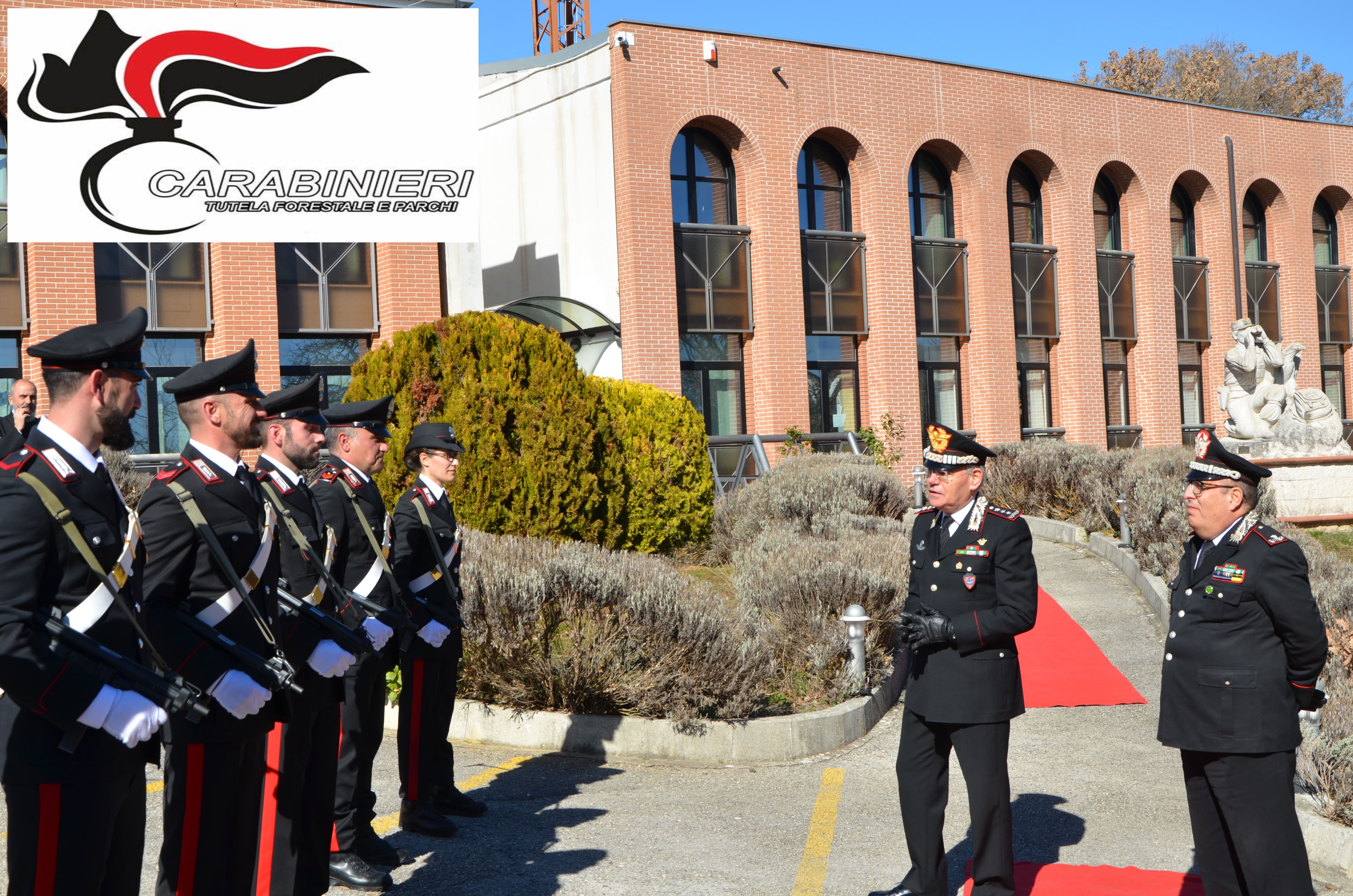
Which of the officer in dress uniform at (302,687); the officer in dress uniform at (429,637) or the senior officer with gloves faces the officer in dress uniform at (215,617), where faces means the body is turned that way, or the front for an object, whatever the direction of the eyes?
the senior officer with gloves

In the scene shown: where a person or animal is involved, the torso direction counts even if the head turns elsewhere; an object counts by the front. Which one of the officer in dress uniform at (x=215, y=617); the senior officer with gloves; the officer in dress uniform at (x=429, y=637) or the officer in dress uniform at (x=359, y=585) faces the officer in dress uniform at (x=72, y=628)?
the senior officer with gloves

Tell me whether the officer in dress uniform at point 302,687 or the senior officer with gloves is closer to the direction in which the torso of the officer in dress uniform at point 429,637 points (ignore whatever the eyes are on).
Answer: the senior officer with gloves

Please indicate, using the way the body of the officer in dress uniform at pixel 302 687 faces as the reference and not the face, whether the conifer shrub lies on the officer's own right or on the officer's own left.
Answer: on the officer's own left

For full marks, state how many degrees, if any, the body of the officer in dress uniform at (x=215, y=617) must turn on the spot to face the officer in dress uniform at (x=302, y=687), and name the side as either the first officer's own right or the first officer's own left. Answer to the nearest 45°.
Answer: approximately 90° to the first officer's own left

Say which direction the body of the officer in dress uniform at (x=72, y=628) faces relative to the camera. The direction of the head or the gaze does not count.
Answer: to the viewer's right

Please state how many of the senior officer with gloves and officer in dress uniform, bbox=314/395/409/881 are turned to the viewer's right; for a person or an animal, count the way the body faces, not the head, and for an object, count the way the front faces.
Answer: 1

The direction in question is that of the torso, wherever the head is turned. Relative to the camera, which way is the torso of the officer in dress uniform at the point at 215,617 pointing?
to the viewer's right

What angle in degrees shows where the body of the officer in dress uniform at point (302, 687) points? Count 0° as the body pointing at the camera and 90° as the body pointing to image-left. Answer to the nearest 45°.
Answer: approximately 270°

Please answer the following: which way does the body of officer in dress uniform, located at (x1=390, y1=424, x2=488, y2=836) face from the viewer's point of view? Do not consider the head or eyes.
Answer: to the viewer's right

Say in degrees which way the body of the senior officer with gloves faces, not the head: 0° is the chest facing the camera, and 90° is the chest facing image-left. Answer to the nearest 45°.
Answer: approximately 45°

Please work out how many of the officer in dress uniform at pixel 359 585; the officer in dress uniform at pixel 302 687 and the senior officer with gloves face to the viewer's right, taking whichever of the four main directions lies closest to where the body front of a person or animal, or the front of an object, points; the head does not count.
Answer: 2
